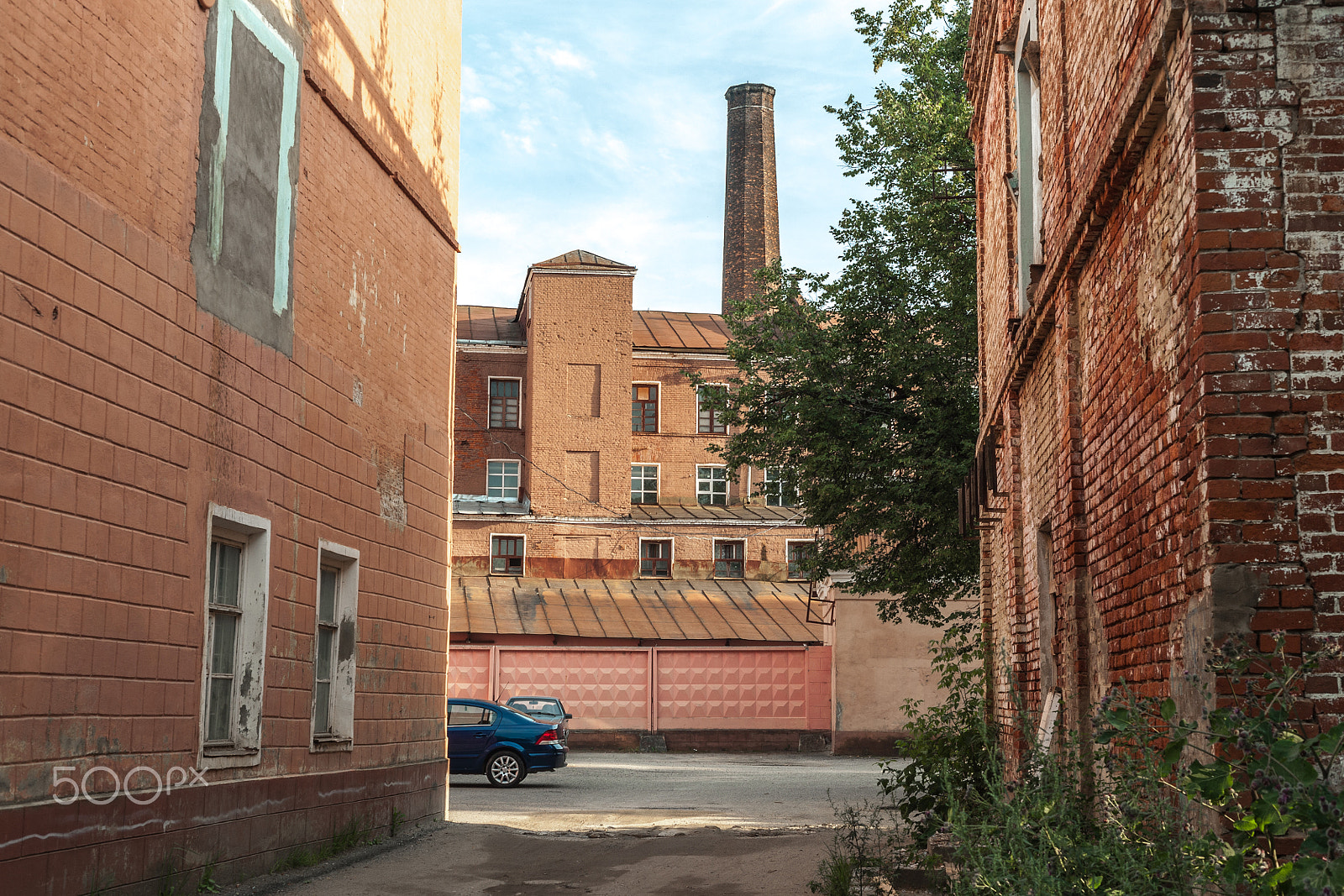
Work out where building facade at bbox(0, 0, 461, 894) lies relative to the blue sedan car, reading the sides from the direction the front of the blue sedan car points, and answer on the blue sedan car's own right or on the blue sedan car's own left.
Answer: on the blue sedan car's own left

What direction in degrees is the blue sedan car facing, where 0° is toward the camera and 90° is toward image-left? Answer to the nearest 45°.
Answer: approximately 90°

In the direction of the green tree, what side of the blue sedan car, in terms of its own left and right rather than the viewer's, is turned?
back
